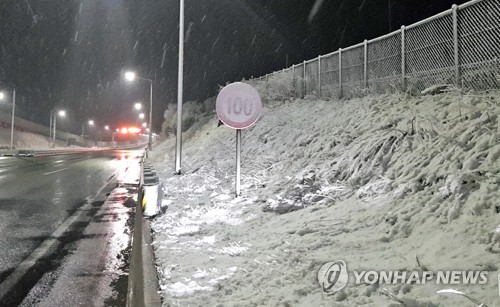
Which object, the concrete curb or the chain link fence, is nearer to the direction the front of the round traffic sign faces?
the concrete curb

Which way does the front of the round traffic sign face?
toward the camera

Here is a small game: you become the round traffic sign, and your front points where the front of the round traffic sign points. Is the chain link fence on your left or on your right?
on your left

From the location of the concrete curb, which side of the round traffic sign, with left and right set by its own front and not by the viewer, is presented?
front
